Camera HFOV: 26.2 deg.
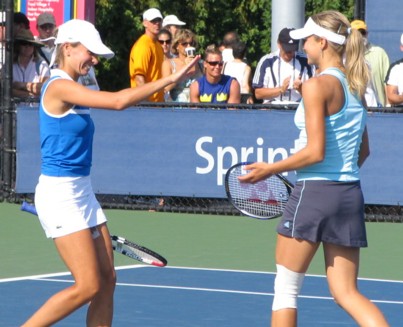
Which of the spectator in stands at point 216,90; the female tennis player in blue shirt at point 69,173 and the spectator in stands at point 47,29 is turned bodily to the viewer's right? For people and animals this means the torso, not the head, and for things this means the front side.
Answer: the female tennis player in blue shirt

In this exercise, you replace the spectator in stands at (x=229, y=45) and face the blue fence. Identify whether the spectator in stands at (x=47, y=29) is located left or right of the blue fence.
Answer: right

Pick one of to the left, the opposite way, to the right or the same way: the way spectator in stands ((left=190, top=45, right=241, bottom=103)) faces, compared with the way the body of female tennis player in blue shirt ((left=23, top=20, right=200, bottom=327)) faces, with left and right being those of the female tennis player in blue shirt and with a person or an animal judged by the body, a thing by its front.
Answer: to the right

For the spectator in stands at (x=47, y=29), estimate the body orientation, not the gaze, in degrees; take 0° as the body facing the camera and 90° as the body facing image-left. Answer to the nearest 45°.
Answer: approximately 0°

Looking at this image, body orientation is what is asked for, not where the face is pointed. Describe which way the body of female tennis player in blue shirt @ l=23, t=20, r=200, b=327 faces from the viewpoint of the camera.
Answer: to the viewer's right

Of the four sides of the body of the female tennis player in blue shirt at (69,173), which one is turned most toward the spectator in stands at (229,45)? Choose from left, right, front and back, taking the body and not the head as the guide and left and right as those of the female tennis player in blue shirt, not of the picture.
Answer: left

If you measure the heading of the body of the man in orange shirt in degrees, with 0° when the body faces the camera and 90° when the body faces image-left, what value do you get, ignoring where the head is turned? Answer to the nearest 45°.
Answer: approximately 315°

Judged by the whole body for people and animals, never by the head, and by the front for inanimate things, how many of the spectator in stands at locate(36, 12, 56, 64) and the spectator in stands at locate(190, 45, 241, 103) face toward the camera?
2

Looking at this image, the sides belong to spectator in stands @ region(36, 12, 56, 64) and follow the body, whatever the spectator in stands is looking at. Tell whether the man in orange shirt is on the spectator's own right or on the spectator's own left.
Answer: on the spectator's own left

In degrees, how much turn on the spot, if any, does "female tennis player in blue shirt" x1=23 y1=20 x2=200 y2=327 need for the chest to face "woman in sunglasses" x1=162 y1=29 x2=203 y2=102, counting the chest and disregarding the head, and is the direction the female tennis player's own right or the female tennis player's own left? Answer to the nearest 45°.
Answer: approximately 90° to the female tennis player's own left

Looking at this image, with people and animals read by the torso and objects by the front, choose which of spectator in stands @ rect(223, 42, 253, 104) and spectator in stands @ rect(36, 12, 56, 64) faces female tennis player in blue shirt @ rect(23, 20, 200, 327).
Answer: spectator in stands @ rect(36, 12, 56, 64)

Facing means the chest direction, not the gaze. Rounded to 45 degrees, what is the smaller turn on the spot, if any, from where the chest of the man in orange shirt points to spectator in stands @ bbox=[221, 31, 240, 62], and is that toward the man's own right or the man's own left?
approximately 90° to the man's own left
